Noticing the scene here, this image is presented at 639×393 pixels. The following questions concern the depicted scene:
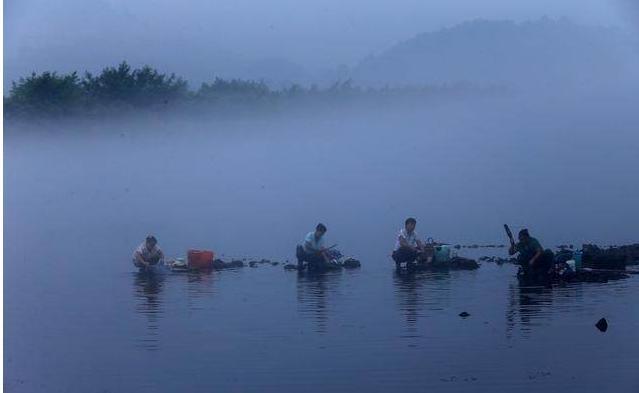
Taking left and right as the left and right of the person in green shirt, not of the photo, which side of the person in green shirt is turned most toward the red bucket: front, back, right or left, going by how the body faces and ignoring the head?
front

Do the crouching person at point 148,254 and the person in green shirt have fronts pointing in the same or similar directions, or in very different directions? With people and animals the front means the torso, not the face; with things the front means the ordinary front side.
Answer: very different directions

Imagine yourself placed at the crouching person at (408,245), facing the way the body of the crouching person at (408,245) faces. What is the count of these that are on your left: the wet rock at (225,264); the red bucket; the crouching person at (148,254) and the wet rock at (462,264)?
1

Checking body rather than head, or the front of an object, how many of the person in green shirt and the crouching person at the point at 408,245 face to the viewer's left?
1

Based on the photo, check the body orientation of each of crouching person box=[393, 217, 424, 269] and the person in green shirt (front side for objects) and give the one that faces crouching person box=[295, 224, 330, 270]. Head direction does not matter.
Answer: the person in green shirt

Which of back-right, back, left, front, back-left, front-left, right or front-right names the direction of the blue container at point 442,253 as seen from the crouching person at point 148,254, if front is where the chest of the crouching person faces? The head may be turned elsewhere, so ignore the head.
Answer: front-left

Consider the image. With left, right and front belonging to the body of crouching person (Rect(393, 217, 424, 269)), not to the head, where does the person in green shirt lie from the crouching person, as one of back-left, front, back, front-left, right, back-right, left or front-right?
front-left

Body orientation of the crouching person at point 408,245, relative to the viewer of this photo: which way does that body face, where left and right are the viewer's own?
facing the viewer and to the right of the viewer

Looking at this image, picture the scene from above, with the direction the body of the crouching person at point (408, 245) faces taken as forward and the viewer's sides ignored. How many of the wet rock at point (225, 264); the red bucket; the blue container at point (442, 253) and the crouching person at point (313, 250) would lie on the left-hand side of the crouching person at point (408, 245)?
1

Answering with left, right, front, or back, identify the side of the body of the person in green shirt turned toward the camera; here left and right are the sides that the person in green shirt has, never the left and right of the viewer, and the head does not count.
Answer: left

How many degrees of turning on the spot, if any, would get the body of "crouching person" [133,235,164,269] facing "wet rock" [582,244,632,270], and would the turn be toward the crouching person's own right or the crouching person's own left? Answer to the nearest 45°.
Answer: approximately 45° to the crouching person's own left

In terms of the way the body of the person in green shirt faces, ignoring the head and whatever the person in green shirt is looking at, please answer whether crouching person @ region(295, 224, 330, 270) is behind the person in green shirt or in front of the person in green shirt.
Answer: in front

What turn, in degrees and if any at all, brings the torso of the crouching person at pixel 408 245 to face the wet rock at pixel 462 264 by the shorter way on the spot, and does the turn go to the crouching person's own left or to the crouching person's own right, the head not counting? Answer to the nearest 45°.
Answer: approximately 90° to the crouching person's own left

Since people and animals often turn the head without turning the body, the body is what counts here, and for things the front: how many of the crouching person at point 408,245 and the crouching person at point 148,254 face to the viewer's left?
0

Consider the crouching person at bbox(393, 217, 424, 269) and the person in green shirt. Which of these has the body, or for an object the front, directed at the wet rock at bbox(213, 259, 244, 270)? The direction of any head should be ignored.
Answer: the person in green shirt

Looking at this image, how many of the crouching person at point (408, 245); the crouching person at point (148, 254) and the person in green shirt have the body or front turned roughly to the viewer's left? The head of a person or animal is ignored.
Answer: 1
